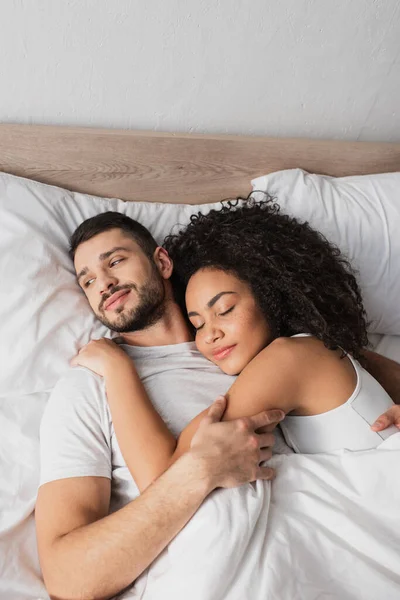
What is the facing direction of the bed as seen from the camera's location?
facing the viewer

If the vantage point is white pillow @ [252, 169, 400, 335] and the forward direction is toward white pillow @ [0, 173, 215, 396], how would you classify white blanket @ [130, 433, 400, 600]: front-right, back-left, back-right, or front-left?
front-left
